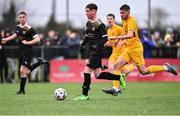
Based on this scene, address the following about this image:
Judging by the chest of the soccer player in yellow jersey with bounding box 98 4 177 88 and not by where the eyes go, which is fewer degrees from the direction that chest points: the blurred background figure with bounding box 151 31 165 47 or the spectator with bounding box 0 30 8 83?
the spectator

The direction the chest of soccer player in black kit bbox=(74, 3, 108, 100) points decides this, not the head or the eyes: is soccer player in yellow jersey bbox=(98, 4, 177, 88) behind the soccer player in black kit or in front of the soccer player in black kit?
behind

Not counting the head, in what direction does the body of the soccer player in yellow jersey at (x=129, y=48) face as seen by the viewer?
to the viewer's left

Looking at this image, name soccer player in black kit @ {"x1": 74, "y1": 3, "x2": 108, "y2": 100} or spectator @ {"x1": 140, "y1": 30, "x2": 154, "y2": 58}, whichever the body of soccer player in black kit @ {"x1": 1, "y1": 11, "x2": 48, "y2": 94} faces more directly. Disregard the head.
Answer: the soccer player in black kit

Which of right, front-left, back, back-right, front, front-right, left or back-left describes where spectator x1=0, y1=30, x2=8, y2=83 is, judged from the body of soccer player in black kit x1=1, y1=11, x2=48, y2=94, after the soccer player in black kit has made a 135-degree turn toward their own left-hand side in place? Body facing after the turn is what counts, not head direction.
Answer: left
